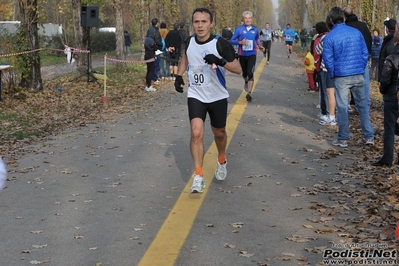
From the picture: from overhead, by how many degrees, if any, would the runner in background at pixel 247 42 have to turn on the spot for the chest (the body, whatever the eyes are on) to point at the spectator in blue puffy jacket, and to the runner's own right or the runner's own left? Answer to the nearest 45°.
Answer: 0° — they already face them

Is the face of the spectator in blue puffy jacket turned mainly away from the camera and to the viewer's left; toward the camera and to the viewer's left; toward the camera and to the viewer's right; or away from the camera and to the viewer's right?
away from the camera and to the viewer's left

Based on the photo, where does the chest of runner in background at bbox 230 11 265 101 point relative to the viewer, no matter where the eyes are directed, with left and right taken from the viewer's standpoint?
facing the viewer
